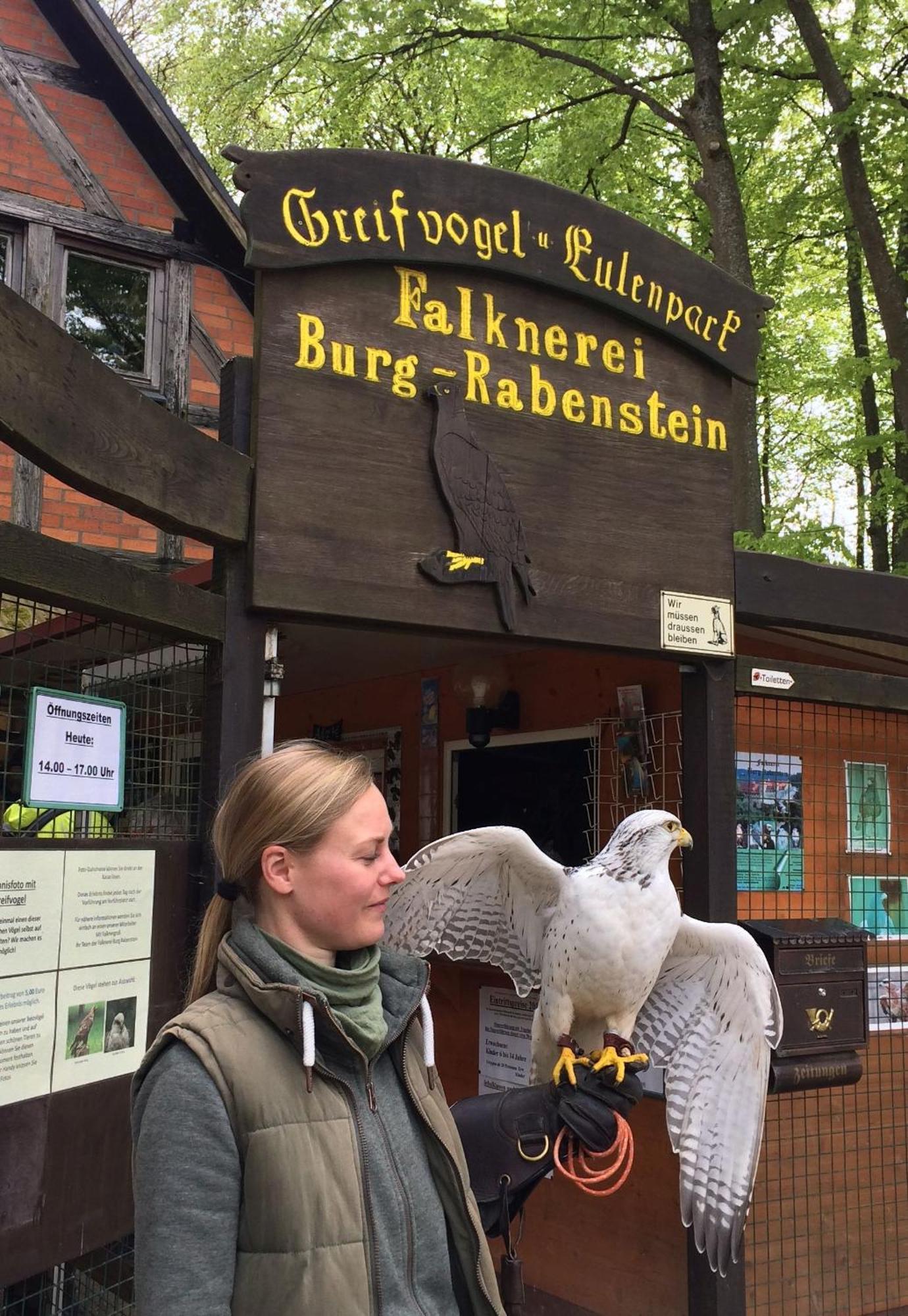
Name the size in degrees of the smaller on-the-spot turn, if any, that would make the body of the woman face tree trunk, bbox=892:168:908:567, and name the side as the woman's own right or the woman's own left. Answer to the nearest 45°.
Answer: approximately 90° to the woman's own left

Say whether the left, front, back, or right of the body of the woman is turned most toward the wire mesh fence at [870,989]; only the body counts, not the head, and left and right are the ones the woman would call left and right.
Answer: left

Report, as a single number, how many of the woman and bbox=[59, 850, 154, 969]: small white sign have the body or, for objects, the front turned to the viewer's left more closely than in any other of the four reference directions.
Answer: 0

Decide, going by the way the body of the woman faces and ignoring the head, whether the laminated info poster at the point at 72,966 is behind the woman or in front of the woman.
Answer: behind

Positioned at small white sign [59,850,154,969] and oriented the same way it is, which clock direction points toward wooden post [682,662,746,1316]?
The wooden post is roughly at 8 o'clock from the small white sign.

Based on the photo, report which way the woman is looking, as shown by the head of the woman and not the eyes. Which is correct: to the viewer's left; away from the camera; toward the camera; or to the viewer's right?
to the viewer's right

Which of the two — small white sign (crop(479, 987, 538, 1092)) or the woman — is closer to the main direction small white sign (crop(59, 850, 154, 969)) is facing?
the woman

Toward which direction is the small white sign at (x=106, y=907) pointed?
toward the camera

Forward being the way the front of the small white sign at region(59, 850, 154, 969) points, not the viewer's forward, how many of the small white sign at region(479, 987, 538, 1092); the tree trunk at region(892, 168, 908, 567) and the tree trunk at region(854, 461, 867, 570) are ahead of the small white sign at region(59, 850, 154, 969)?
0

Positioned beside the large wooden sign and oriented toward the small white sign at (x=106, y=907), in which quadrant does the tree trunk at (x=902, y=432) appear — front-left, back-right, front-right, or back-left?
back-right

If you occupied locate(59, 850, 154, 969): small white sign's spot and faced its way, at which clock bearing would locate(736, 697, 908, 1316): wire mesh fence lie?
The wire mesh fence is roughly at 8 o'clock from the small white sign.

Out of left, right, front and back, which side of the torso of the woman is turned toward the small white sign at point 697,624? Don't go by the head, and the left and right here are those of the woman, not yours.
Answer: left

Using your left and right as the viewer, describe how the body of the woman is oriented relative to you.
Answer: facing the viewer and to the right of the viewer
